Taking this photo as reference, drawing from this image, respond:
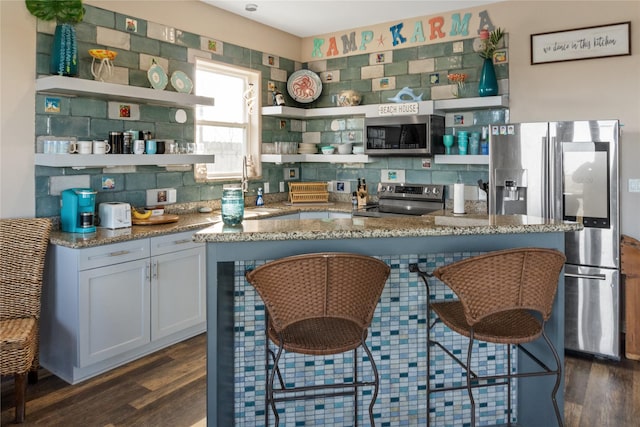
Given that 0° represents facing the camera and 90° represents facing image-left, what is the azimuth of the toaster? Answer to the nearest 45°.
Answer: approximately 315°

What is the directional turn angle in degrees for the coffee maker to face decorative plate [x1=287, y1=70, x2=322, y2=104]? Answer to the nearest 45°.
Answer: approximately 90° to its left

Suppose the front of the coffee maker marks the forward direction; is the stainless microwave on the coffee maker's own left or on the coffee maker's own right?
on the coffee maker's own left

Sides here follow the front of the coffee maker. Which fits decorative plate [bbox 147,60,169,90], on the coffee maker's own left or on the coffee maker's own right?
on the coffee maker's own left

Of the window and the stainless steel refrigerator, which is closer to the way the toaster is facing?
the stainless steel refrigerator
